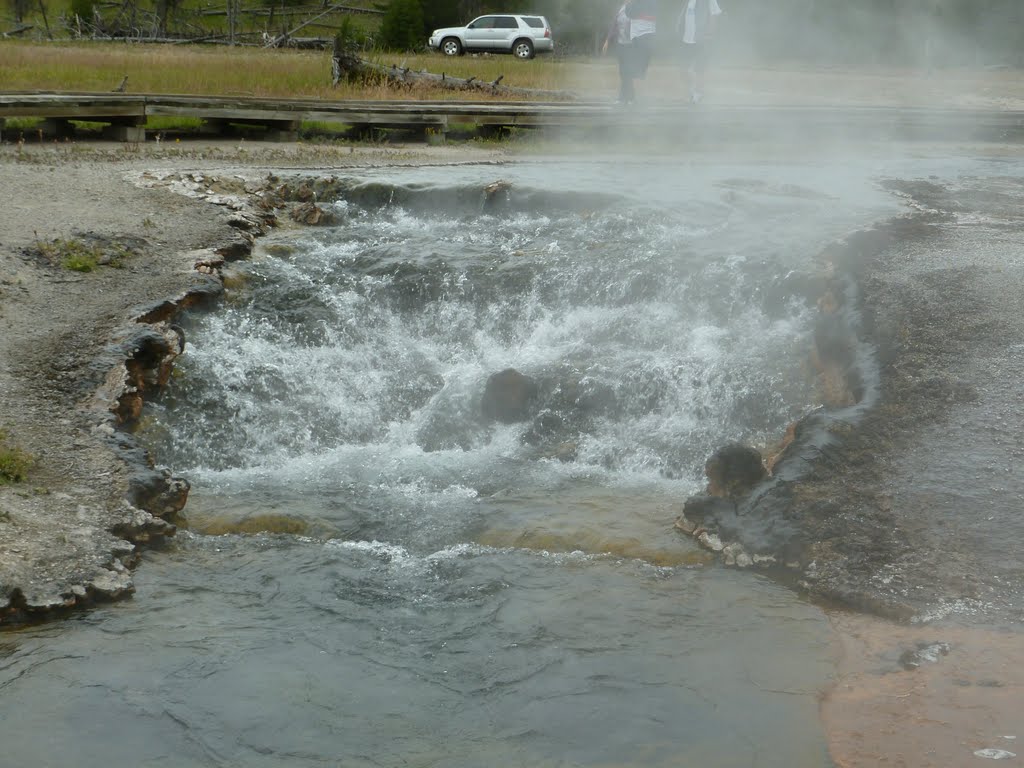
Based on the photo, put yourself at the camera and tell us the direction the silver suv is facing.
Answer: facing to the left of the viewer

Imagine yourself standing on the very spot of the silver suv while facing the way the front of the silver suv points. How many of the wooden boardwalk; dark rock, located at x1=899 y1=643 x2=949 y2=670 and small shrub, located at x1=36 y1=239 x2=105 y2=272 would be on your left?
3

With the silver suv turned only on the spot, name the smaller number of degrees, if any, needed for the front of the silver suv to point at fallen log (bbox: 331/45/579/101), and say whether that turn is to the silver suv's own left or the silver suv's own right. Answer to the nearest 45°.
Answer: approximately 90° to the silver suv's own left

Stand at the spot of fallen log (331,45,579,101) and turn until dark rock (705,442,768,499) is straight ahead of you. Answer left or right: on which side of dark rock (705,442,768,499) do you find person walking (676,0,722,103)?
left

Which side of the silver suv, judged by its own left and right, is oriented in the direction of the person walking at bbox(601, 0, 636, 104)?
left

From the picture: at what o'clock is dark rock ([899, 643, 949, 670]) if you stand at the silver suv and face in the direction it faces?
The dark rock is roughly at 9 o'clock from the silver suv.

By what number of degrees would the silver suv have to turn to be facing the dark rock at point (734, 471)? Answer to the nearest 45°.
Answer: approximately 90° to its left

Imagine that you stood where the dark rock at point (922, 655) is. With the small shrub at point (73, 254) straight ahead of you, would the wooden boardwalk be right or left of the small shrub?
right

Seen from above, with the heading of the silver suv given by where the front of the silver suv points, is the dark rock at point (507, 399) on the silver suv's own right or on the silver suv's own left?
on the silver suv's own left
